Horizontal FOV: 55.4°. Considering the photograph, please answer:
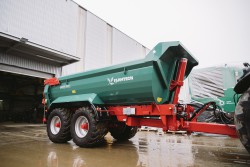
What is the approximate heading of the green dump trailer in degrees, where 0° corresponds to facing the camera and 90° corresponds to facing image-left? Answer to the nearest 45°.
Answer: approximately 315°

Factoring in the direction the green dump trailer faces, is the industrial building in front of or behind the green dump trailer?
behind

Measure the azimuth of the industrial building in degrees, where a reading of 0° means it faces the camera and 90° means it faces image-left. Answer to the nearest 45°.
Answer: approximately 315°
